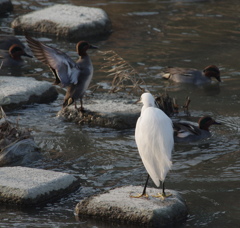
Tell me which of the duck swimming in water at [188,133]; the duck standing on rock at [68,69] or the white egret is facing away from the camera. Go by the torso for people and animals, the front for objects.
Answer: the white egret

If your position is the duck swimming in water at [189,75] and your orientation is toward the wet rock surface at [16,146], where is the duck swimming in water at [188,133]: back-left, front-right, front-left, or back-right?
front-left

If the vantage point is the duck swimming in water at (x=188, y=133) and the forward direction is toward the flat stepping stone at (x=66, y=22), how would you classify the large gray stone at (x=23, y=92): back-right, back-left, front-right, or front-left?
front-left

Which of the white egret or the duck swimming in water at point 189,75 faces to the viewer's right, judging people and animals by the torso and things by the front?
the duck swimming in water

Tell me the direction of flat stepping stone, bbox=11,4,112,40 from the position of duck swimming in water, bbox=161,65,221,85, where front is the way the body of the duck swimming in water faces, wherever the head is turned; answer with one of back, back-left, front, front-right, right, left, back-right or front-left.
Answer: back-left

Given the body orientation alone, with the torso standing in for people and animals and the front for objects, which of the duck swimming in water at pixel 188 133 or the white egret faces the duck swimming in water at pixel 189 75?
the white egret

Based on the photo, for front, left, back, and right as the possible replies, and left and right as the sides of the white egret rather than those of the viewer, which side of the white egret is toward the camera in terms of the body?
back

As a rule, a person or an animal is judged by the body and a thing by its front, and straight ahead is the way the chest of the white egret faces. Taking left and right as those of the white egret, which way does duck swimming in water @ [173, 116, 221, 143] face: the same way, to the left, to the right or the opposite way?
to the right

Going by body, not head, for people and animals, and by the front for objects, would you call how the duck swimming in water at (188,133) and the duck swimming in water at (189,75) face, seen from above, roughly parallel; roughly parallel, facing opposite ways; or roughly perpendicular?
roughly parallel

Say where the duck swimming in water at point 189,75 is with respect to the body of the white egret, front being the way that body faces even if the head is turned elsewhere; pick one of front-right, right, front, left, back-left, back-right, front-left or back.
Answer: front

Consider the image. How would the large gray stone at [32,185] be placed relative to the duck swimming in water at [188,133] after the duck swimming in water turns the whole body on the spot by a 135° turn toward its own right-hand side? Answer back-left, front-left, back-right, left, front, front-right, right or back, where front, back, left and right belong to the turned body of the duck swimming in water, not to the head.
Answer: front

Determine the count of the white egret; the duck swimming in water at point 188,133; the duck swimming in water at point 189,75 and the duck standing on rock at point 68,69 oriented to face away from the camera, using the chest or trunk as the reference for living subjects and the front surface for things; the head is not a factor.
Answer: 1

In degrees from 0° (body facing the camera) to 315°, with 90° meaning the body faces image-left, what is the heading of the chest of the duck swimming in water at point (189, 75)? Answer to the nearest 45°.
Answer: approximately 270°

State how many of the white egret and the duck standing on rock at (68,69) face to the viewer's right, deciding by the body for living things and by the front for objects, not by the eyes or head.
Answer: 1

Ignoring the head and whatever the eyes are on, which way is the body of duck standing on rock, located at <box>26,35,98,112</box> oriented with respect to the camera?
to the viewer's right

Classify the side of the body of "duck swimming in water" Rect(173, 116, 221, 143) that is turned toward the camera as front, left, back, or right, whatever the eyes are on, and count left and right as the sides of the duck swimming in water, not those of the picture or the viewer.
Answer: right

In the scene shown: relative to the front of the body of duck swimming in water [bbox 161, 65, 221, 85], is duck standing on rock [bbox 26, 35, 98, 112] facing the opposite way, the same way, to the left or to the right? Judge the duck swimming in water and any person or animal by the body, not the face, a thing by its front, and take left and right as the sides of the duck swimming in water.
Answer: the same way

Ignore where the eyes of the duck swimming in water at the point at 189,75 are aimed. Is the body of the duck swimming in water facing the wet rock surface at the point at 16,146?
no

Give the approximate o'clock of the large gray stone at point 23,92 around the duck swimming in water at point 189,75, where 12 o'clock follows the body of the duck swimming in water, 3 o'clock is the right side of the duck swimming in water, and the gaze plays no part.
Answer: The large gray stone is roughly at 5 o'clock from the duck swimming in water.

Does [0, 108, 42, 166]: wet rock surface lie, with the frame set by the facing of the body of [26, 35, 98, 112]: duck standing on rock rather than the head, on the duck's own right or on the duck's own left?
on the duck's own right

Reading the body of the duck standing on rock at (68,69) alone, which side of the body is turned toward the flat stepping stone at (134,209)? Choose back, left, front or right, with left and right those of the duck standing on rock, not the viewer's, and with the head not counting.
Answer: right

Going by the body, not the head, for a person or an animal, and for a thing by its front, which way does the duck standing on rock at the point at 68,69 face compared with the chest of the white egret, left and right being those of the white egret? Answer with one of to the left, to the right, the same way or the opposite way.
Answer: to the right
